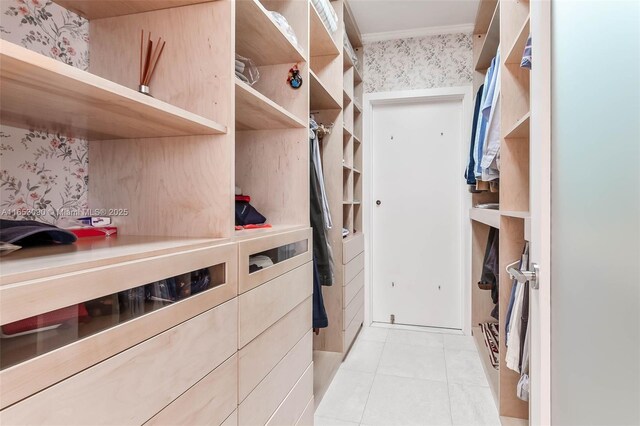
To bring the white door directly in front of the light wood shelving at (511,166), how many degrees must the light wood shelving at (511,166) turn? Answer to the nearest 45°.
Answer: approximately 45° to its right

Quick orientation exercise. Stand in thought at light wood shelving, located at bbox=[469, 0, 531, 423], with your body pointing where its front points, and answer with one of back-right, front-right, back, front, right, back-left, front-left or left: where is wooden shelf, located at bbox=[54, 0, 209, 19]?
front-left

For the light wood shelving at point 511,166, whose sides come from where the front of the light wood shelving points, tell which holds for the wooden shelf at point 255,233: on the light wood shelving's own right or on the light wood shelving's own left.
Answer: on the light wood shelving's own left

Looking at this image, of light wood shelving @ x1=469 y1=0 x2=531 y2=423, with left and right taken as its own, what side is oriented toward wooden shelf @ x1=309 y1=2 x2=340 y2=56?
front

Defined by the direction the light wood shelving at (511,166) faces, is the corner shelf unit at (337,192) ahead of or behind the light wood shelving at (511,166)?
ahead

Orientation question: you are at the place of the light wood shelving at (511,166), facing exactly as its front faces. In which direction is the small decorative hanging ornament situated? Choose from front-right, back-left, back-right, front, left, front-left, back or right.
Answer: front-left

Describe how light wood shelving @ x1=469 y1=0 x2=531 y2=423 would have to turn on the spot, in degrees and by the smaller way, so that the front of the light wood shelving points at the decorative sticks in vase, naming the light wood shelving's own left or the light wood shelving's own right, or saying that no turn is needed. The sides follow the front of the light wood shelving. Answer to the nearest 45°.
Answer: approximately 45° to the light wood shelving's own left

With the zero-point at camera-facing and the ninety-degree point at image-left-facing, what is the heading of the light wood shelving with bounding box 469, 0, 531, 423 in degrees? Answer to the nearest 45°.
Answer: approximately 90°
